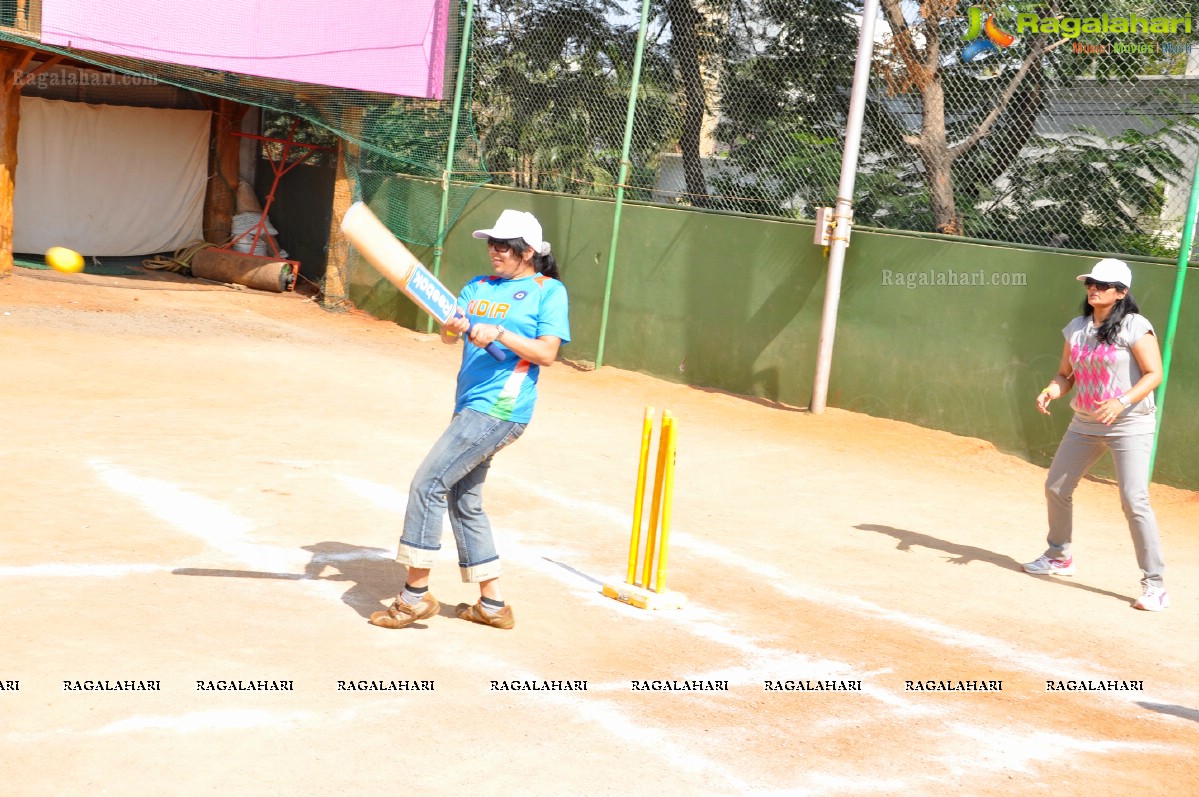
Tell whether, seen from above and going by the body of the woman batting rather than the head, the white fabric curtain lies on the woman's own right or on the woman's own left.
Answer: on the woman's own right

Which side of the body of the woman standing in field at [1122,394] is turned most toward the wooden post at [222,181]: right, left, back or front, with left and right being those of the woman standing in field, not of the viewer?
right

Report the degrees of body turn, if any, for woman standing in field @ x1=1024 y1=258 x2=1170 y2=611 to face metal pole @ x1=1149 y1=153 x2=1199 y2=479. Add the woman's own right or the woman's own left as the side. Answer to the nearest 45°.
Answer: approximately 135° to the woman's own right

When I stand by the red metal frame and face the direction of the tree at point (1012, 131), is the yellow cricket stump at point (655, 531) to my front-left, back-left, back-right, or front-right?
front-right

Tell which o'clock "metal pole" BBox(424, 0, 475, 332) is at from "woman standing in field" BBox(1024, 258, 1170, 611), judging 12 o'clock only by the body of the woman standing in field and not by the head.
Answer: The metal pole is roughly at 3 o'clock from the woman standing in field.

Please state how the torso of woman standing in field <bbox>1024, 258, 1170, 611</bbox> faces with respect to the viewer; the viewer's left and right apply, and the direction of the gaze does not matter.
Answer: facing the viewer and to the left of the viewer

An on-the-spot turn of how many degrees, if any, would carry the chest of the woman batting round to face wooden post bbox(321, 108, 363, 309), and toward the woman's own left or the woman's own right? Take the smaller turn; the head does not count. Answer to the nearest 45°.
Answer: approximately 135° to the woman's own right

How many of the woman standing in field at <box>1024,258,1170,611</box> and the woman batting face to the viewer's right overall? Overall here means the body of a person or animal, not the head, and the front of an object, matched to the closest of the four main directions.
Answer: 0

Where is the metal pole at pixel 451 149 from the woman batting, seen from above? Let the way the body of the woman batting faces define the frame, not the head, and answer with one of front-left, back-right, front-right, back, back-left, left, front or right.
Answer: back-right

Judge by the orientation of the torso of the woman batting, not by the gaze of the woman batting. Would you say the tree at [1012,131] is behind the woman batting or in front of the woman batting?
behind

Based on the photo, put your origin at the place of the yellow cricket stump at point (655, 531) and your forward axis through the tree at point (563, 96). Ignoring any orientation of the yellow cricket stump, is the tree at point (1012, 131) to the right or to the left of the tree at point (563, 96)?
right

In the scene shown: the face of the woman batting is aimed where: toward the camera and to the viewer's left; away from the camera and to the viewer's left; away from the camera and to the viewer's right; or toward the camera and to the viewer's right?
toward the camera and to the viewer's left

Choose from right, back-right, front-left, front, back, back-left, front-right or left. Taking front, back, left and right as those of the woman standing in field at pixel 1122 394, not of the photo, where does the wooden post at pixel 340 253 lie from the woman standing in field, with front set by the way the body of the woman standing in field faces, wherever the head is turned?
right

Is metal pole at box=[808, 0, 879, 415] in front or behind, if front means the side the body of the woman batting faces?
behind

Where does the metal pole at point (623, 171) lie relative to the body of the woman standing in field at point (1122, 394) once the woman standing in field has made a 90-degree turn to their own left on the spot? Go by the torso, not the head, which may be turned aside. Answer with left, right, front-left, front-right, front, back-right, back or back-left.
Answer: back

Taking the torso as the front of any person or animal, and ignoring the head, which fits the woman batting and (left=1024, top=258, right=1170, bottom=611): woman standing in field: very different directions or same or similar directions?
same or similar directions
